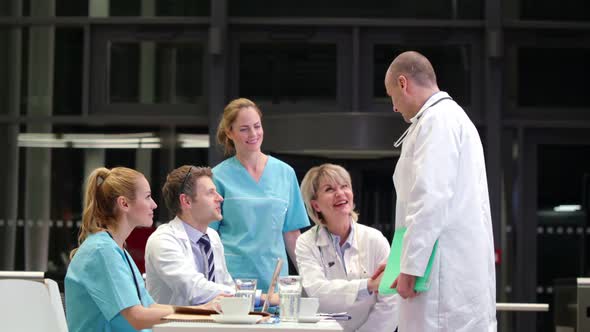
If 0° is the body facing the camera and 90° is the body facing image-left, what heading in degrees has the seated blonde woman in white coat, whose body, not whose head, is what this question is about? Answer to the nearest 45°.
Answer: approximately 315°

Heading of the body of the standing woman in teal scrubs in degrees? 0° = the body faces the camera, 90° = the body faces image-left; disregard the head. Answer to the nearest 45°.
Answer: approximately 0°

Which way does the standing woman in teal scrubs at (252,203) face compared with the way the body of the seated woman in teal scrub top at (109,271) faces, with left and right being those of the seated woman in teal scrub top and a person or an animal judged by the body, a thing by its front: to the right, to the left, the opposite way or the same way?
to the right

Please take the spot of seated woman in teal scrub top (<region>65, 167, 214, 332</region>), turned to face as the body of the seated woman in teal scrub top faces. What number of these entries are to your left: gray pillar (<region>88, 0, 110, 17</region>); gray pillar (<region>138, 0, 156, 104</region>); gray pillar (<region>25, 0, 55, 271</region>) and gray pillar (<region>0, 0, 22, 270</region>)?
4

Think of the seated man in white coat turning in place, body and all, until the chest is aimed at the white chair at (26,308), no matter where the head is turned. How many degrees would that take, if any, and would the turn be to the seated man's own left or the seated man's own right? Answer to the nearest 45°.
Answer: approximately 90° to the seated man's own right

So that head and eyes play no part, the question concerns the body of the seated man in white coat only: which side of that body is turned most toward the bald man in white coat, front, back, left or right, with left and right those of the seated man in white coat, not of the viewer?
front

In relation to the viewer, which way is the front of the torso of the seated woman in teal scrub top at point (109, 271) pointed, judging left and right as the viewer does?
facing to the right of the viewer

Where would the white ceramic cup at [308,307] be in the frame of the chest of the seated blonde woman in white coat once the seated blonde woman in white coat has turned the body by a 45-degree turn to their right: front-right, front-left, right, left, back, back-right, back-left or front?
front

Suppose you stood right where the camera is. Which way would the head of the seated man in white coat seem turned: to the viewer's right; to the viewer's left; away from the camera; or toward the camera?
to the viewer's right

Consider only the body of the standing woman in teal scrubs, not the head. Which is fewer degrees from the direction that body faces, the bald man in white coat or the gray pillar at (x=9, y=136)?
the bald man in white coat

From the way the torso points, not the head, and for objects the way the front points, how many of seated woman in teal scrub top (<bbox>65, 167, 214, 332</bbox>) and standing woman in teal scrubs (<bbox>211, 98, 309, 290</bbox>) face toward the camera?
1

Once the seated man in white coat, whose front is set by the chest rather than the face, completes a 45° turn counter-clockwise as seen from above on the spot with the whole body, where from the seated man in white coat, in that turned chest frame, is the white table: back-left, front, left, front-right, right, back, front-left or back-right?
right

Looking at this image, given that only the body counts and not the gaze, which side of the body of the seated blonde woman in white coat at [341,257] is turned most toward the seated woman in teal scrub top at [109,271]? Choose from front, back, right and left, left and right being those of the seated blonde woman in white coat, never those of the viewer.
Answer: right
